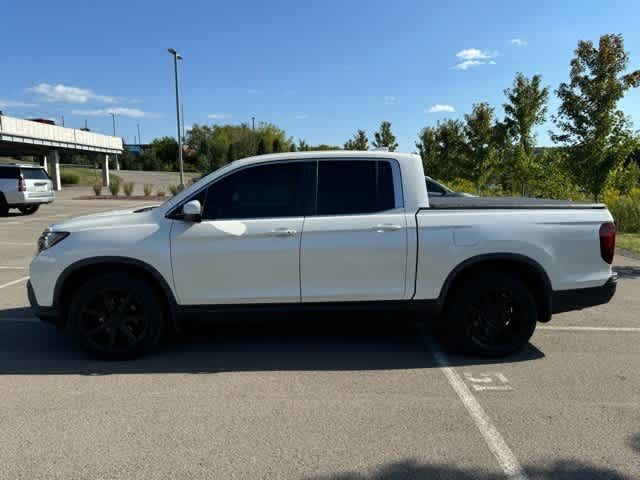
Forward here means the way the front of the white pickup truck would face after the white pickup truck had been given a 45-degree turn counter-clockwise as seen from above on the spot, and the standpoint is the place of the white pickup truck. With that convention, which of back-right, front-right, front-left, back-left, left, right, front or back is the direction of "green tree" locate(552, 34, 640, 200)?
back

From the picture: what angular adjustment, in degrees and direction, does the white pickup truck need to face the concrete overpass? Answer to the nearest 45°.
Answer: approximately 45° to its right

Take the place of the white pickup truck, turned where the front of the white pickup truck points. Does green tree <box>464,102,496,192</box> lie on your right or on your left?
on your right

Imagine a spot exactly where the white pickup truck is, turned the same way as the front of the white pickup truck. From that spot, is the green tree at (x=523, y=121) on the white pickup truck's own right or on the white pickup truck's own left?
on the white pickup truck's own right

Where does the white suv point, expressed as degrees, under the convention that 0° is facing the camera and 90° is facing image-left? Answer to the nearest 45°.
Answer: approximately 135°

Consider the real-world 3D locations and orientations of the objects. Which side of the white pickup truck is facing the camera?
left

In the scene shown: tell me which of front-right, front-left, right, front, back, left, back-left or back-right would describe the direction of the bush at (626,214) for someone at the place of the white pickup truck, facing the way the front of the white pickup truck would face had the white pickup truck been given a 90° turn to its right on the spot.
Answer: front-right

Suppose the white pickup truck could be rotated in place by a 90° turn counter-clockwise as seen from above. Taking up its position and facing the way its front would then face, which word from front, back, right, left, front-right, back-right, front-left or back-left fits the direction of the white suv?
back-right

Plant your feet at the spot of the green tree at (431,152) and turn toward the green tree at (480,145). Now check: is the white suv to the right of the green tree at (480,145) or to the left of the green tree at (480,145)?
right
